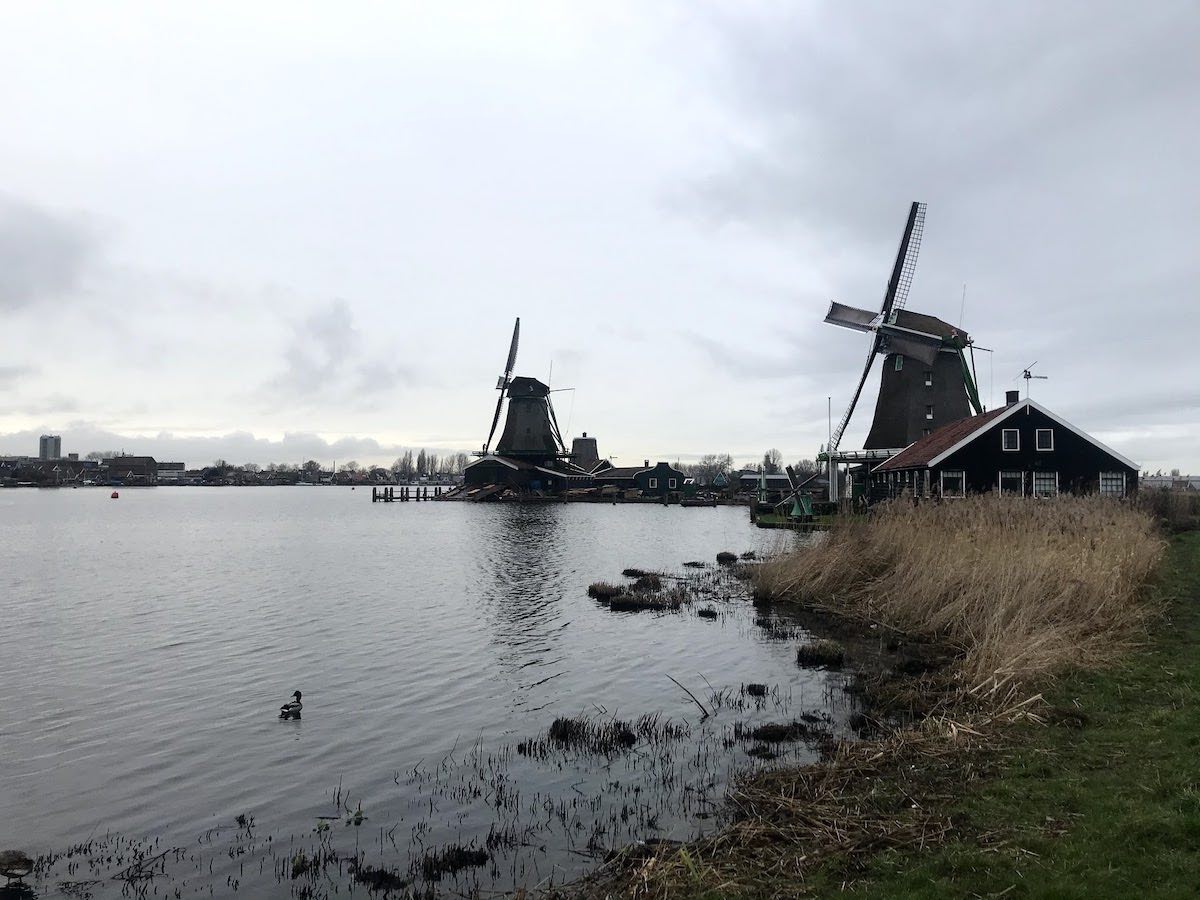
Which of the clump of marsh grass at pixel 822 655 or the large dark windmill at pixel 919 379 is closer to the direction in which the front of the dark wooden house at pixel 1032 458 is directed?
the clump of marsh grass

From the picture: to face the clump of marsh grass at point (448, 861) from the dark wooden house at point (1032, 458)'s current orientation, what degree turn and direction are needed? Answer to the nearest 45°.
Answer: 0° — it already faces it

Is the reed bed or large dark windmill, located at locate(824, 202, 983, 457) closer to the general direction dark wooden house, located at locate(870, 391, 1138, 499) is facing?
the reed bed

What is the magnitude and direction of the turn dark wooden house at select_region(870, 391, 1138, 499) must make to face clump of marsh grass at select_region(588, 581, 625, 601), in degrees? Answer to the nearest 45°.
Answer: approximately 45° to its right

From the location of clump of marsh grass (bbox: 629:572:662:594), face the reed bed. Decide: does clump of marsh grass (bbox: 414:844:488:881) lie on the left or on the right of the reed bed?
right

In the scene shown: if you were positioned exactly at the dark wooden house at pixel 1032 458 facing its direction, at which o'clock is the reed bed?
The reed bed is roughly at 12 o'clock from the dark wooden house.

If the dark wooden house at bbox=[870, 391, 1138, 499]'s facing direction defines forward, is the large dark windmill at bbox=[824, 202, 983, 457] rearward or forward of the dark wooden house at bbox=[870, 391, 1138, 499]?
rearward

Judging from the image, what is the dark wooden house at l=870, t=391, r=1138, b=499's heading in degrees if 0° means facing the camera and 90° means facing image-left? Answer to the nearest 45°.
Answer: approximately 0°
